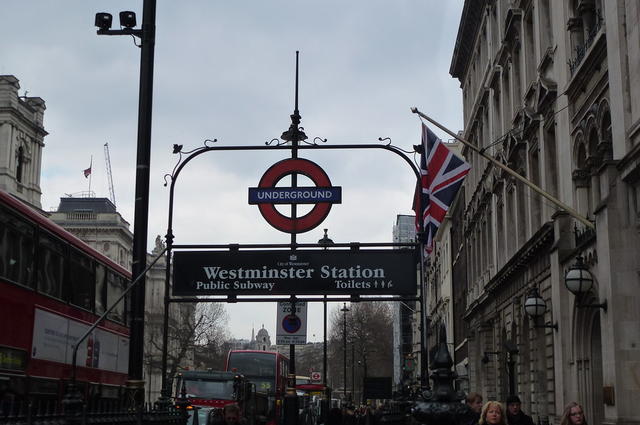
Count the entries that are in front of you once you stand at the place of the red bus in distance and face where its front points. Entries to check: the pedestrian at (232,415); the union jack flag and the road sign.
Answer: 3

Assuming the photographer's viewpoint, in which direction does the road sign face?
facing the viewer

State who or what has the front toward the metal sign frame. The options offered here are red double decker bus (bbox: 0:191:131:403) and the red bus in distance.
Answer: the red bus in distance

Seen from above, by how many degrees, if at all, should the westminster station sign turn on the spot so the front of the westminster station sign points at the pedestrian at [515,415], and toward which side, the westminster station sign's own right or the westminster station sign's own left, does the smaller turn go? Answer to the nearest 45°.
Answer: approximately 45° to the westminster station sign's own left

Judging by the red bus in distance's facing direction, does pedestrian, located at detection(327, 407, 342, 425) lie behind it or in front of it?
in front

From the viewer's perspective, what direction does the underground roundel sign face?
toward the camera

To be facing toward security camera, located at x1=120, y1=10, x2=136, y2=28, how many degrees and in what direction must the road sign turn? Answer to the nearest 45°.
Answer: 0° — it already faces it

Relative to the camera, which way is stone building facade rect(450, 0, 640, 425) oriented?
to the viewer's left

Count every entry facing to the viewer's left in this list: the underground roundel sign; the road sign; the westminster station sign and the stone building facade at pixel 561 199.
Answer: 1

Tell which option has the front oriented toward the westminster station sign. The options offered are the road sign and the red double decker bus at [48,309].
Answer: the road sign

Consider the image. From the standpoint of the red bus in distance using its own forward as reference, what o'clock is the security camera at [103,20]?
The security camera is roughly at 12 o'clock from the red bus in distance.

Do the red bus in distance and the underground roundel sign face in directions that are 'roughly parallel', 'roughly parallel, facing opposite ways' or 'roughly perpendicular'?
roughly parallel

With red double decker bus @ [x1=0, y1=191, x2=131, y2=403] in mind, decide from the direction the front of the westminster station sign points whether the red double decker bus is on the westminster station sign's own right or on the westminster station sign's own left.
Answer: on the westminster station sign's own right

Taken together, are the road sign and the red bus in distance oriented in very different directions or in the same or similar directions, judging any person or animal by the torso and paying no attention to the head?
same or similar directions

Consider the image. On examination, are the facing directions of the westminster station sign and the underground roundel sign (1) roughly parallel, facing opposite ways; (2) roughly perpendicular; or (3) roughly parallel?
roughly parallel

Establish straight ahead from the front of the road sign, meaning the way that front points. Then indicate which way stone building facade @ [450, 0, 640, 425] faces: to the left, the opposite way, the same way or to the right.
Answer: to the right

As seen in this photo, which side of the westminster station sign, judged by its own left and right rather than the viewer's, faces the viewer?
front
